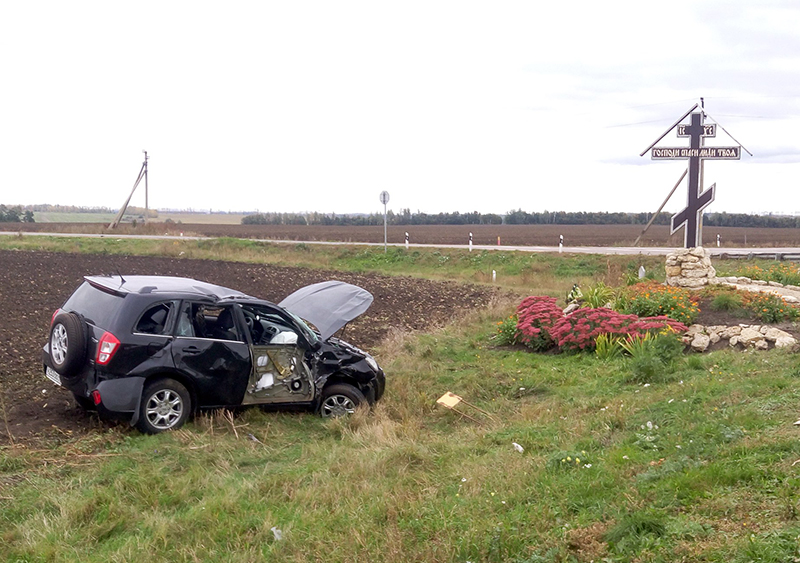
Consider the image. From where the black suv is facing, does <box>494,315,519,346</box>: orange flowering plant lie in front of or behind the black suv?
in front

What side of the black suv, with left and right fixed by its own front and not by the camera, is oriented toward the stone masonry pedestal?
front

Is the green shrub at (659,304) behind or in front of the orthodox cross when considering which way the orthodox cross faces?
in front

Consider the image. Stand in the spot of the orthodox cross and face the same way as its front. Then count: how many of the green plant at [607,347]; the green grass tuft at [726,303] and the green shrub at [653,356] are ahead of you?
3

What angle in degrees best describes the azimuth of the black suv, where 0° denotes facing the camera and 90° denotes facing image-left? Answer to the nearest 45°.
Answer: approximately 225°

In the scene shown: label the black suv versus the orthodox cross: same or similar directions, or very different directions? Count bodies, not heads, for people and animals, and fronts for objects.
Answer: very different directions

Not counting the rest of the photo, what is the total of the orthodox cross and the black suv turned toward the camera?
1
